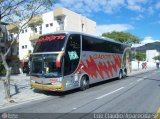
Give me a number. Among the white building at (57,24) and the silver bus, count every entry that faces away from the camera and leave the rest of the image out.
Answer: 0

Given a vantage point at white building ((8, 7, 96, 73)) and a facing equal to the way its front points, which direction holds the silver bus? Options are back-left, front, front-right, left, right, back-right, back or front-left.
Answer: front-left

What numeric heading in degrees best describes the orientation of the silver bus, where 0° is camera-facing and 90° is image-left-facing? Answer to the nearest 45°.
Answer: approximately 45°

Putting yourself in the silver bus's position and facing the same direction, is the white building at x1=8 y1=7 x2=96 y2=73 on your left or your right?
on your right
